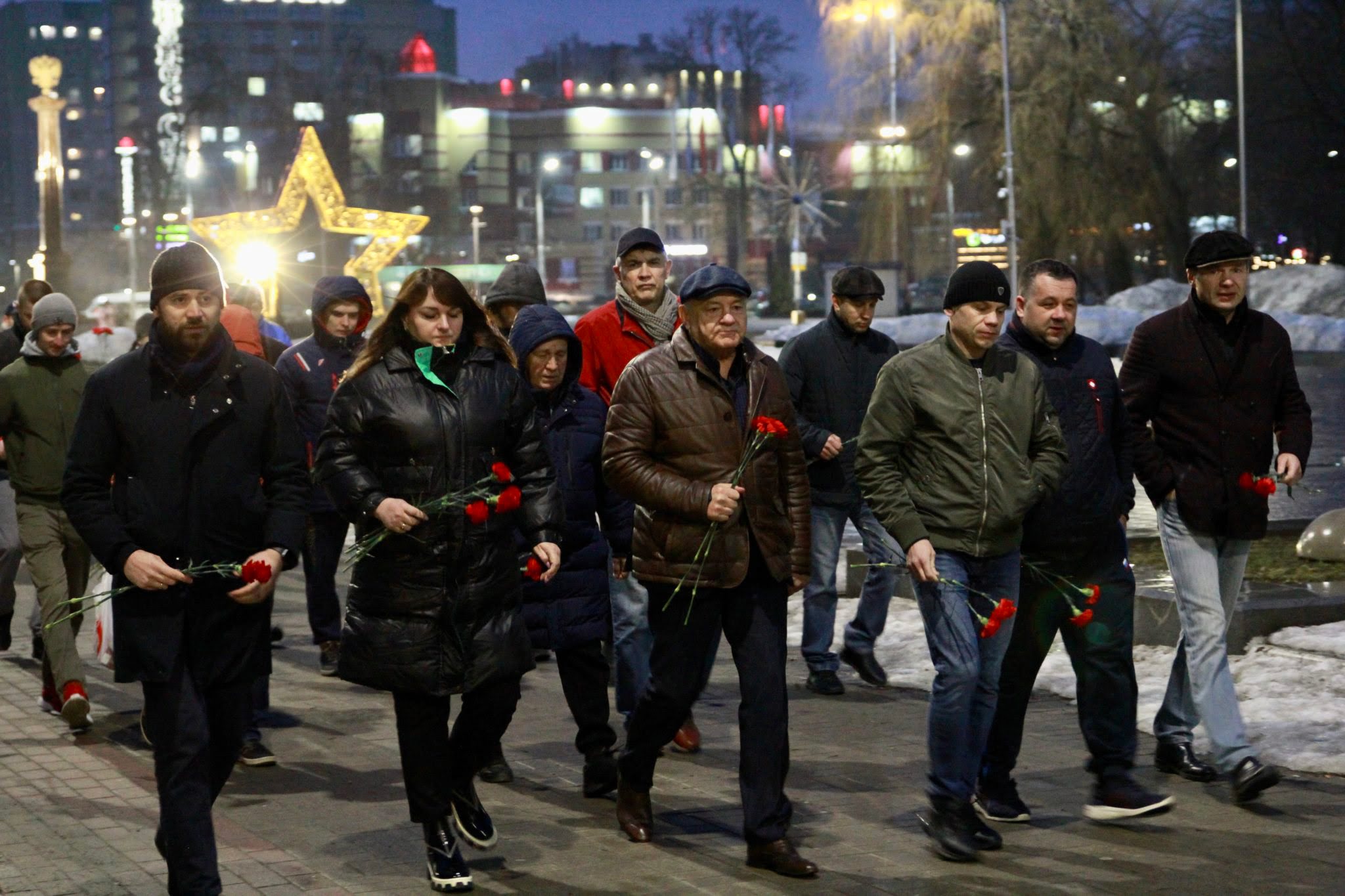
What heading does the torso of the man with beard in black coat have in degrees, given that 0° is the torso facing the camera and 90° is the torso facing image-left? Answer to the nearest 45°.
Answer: approximately 0°

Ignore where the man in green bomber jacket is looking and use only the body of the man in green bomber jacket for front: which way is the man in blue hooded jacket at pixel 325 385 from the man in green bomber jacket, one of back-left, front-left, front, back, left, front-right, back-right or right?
back

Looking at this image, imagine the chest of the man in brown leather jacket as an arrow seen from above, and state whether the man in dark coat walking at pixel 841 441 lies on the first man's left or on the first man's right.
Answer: on the first man's left

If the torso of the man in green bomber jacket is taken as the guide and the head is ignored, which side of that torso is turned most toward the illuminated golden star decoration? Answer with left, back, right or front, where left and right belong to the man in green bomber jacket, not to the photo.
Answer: back
